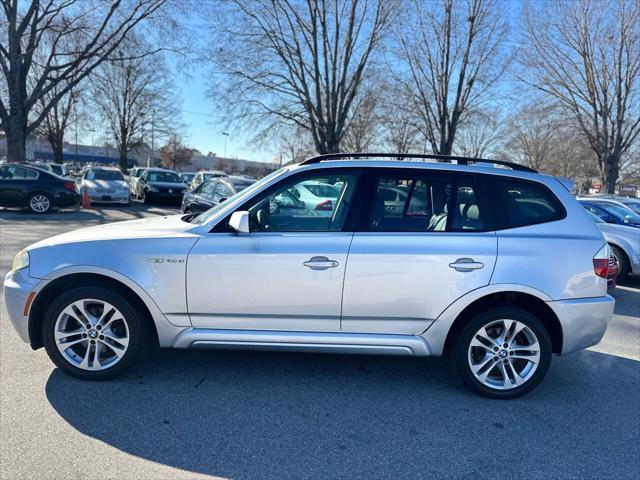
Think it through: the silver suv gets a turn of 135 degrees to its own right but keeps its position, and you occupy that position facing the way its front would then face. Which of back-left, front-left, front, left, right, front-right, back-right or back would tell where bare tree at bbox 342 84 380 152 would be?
front-left

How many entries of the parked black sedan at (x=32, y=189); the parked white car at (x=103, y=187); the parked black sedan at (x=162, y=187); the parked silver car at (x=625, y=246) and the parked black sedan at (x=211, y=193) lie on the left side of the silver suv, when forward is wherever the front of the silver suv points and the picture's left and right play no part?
0

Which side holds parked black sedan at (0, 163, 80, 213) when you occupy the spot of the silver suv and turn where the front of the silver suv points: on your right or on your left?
on your right

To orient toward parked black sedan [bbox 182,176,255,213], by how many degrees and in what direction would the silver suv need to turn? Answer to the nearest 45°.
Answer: approximately 90° to its right

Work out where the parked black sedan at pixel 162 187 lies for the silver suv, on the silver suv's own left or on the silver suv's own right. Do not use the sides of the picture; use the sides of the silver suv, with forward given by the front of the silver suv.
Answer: on the silver suv's own right

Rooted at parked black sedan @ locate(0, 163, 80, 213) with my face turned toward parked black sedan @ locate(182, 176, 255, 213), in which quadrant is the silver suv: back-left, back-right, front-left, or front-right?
front-right

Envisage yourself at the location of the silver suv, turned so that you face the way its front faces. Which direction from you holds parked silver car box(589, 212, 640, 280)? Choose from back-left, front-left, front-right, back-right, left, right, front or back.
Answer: back-right

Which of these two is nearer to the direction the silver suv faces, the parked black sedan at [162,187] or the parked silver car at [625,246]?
the parked black sedan

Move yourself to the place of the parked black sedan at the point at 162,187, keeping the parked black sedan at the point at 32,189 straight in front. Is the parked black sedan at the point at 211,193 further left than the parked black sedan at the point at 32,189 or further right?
left

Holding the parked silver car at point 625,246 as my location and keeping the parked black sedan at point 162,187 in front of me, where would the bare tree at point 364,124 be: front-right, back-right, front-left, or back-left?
front-right

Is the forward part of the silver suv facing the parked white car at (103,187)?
no

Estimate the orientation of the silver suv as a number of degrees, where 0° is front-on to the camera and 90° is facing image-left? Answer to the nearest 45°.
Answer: approximately 90°
